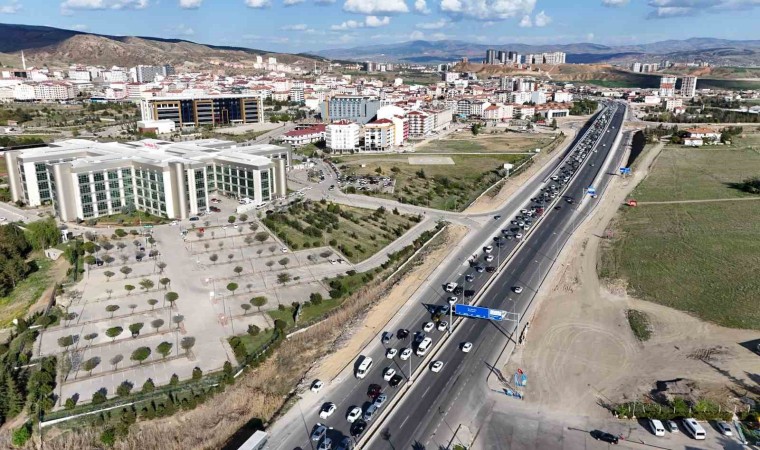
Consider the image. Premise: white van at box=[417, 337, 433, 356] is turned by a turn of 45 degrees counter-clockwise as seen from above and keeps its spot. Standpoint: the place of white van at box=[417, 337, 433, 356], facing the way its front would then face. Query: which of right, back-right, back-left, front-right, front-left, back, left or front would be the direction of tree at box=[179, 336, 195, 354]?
right

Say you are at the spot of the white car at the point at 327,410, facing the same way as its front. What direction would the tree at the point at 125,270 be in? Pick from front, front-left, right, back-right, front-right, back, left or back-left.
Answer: right

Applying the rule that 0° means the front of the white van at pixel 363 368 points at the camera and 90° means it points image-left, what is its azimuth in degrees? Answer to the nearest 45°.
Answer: approximately 45°

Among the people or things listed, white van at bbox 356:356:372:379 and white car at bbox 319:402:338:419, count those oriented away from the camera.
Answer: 0

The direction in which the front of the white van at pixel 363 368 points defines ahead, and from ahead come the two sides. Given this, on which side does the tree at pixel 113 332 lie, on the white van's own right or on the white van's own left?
on the white van's own right

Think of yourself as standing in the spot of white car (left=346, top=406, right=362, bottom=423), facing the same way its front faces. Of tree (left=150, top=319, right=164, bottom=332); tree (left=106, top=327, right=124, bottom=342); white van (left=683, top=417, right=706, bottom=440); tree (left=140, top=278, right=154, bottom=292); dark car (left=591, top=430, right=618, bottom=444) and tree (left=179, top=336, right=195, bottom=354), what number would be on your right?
4

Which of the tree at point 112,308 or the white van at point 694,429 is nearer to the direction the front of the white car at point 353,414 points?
the tree

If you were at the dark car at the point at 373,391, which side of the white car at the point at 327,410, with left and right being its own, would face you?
back

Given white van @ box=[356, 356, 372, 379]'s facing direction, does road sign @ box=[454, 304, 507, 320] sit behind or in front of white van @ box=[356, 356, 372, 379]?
behind

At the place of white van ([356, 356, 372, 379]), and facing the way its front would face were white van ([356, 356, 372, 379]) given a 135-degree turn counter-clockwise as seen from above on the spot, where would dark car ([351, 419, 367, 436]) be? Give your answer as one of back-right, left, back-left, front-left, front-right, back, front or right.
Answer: right

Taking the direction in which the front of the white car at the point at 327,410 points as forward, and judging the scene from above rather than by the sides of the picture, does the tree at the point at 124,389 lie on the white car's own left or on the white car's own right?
on the white car's own right

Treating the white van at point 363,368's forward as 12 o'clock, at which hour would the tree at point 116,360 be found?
The tree is roughly at 2 o'clock from the white van.

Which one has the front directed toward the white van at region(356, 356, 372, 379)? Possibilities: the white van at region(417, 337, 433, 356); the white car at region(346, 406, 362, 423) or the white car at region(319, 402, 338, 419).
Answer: the white van at region(417, 337, 433, 356)

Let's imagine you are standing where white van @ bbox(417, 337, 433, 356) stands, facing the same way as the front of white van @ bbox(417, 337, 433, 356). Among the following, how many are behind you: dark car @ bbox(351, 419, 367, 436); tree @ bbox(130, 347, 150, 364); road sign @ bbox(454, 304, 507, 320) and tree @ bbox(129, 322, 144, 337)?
1
